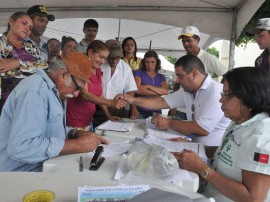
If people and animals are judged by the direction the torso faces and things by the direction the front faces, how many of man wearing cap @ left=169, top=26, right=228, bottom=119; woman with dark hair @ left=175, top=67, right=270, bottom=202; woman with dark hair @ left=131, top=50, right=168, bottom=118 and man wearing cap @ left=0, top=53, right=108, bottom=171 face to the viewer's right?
1

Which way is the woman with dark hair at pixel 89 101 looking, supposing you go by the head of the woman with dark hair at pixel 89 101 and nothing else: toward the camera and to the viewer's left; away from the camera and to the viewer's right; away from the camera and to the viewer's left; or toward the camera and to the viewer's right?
toward the camera and to the viewer's right

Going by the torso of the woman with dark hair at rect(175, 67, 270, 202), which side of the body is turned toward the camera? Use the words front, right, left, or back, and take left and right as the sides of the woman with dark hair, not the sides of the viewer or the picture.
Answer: left

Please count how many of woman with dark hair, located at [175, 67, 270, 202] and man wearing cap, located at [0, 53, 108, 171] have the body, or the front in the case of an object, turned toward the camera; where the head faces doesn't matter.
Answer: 0

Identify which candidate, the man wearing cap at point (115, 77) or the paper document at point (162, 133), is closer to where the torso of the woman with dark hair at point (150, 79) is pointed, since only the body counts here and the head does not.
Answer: the paper document

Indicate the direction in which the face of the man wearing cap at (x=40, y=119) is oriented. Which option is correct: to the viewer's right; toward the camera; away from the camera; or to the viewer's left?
to the viewer's right

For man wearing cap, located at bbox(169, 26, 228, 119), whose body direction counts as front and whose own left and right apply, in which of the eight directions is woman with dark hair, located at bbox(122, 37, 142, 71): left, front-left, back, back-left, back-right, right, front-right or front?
front-right

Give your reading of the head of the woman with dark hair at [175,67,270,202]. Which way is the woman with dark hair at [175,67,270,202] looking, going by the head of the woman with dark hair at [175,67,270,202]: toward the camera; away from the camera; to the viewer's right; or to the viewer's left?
to the viewer's left

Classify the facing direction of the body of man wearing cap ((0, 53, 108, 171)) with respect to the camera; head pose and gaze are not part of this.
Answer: to the viewer's right

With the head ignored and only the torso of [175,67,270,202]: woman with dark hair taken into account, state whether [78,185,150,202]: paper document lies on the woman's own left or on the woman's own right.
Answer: on the woman's own left

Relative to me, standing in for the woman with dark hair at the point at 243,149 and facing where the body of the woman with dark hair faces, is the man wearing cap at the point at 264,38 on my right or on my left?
on my right

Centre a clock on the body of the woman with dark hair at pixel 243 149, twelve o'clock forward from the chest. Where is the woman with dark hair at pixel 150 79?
the woman with dark hair at pixel 150 79 is roughly at 2 o'clock from the woman with dark hair at pixel 243 149.

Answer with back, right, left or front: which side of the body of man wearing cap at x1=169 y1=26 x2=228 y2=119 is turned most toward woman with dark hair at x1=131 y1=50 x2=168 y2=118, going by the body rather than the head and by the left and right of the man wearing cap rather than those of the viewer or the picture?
right

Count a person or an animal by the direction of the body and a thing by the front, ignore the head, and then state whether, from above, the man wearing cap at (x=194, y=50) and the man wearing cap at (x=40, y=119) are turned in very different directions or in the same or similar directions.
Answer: very different directions

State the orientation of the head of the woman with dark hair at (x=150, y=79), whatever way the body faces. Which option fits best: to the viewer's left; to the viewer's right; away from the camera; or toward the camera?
toward the camera

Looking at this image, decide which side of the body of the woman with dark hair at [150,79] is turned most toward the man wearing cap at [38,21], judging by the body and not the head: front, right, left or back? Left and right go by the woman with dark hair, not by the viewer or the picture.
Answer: right

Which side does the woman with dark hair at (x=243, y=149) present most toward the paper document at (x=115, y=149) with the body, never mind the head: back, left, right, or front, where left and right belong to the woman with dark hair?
front

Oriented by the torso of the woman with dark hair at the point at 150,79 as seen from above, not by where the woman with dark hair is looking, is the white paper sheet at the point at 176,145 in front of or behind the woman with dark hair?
in front

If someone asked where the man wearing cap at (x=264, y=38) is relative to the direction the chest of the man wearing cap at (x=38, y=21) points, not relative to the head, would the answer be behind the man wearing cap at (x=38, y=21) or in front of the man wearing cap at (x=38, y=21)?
in front

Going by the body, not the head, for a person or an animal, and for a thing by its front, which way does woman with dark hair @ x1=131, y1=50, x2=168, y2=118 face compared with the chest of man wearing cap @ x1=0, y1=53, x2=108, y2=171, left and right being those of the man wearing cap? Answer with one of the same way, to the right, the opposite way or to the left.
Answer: to the right
